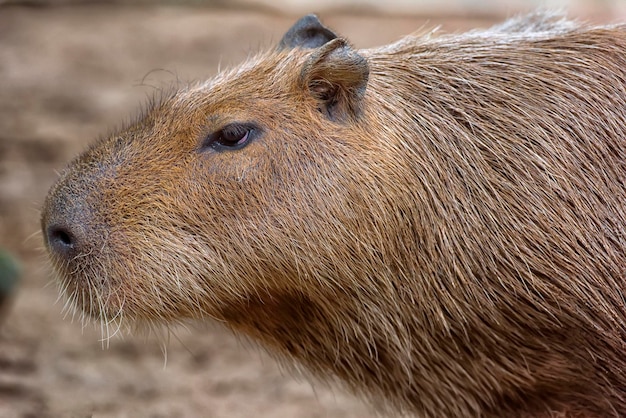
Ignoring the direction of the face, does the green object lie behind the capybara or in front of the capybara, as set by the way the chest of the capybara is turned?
in front

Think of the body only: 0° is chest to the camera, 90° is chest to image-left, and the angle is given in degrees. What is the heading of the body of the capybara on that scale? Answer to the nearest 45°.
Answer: approximately 90°
